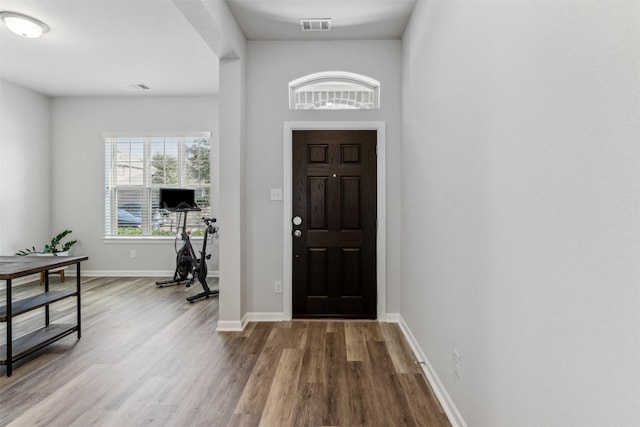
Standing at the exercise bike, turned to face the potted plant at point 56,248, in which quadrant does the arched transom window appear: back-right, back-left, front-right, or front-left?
back-left

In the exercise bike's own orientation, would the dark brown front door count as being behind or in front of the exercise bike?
behind

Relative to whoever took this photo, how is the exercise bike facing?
facing away from the viewer and to the left of the viewer

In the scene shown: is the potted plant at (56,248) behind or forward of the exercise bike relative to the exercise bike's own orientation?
forward

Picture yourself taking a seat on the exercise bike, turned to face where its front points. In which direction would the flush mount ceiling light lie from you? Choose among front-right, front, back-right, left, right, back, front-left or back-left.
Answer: left

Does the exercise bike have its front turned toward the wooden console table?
no

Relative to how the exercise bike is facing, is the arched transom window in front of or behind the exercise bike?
behind

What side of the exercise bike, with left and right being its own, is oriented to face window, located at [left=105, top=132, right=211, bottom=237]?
front

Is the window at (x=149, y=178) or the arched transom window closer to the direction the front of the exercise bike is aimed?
the window
